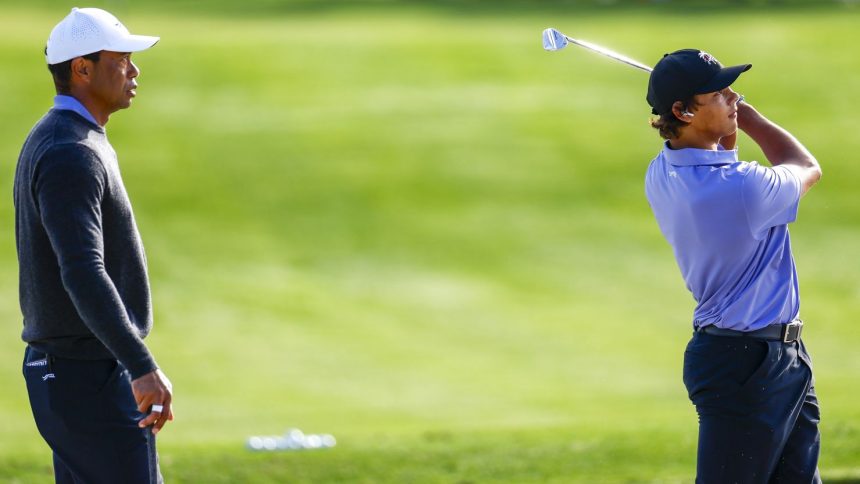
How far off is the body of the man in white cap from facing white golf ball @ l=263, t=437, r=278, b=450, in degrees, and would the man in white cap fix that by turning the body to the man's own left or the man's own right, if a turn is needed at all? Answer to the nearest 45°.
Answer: approximately 90° to the man's own left

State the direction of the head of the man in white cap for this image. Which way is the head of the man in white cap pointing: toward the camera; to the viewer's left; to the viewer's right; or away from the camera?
to the viewer's right

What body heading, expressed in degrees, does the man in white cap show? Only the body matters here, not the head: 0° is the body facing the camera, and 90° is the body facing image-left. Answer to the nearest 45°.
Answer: approximately 270°
